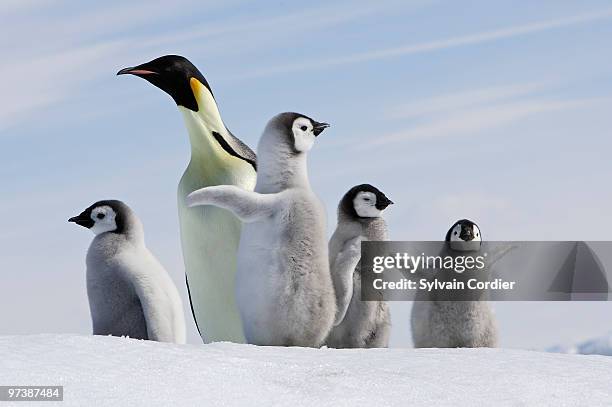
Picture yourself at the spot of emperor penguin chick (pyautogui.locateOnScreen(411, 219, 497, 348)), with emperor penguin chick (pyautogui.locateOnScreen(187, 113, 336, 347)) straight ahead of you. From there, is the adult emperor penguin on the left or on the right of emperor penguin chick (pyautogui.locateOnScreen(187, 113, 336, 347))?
right

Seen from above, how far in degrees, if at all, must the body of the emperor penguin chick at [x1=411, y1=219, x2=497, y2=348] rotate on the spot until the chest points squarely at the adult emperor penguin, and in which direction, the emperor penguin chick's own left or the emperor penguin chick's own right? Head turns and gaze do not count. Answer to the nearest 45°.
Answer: approximately 90° to the emperor penguin chick's own right

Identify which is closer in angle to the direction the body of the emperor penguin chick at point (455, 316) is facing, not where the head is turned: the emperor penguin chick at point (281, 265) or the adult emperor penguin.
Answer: the emperor penguin chick

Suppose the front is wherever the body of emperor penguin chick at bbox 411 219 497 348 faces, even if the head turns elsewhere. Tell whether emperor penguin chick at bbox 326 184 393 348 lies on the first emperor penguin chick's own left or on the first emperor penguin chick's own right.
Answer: on the first emperor penguin chick's own right

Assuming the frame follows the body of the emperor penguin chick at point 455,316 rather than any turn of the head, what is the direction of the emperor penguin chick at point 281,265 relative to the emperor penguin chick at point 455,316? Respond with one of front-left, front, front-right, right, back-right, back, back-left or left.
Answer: front-right

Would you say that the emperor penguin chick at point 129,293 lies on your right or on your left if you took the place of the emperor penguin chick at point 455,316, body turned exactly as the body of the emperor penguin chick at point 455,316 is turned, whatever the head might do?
on your right
